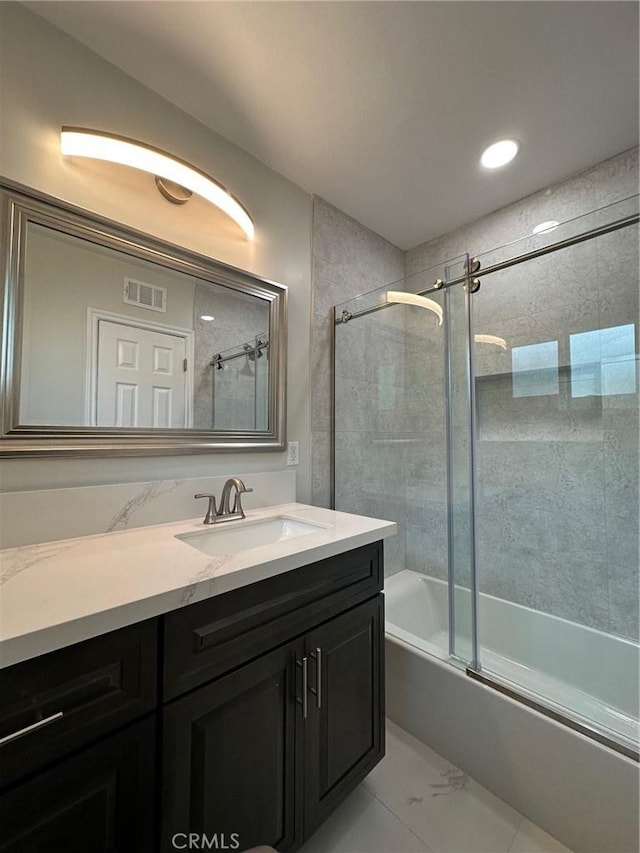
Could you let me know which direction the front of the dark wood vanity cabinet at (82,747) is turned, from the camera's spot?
facing the viewer and to the right of the viewer

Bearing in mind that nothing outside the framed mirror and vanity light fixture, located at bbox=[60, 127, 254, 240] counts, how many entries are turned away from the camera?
0

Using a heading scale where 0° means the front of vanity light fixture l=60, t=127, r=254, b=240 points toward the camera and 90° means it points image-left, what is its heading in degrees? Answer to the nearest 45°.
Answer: approximately 315°

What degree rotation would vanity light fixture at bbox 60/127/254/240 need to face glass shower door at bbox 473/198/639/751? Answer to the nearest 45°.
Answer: approximately 45° to its left

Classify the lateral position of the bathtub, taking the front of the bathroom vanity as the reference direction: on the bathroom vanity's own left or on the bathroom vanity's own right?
on the bathroom vanity's own left

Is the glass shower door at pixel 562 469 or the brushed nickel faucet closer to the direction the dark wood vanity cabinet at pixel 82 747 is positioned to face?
the glass shower door
